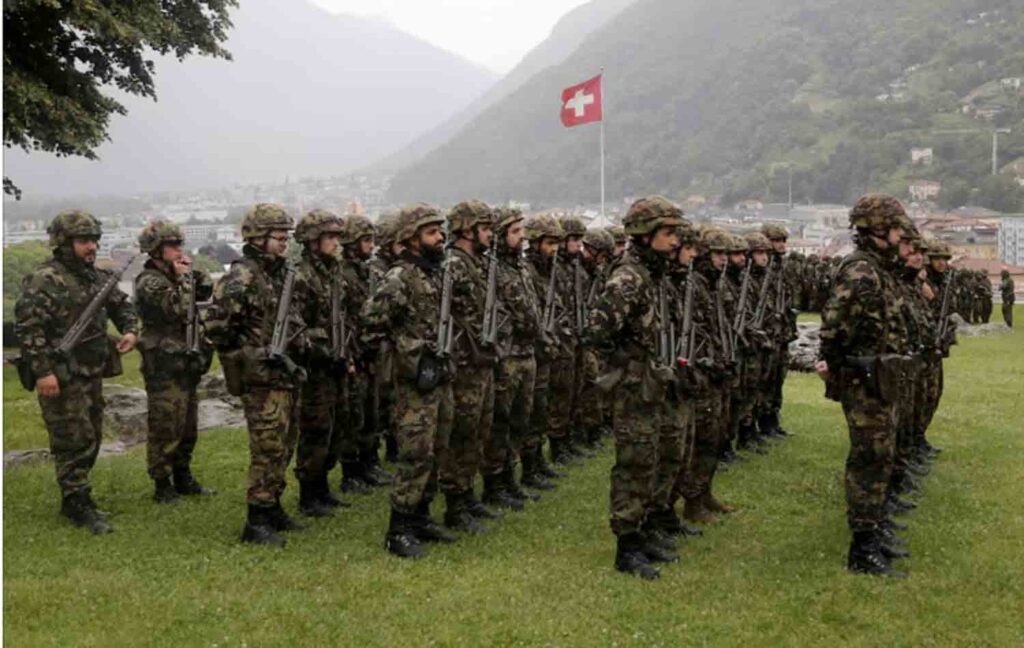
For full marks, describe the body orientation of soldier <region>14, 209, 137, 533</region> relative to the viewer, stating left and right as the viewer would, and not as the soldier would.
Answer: facing the viewer and to the right of the viewer

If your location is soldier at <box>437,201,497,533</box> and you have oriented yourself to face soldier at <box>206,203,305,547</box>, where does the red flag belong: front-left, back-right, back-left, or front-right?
back-right

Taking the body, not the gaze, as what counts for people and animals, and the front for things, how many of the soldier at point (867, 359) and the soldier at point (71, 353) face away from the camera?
0

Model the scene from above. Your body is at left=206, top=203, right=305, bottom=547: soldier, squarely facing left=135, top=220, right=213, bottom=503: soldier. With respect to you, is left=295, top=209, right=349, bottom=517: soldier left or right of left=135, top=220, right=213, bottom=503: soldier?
right

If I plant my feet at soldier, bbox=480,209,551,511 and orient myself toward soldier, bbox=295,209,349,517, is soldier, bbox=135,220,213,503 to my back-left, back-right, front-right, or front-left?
front-right

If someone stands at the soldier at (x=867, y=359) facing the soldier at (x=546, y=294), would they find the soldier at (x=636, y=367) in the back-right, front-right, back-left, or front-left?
front-left

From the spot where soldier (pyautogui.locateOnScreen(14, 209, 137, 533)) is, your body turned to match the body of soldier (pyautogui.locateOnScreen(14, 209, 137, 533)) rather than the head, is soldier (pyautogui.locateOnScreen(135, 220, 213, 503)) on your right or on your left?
on your left

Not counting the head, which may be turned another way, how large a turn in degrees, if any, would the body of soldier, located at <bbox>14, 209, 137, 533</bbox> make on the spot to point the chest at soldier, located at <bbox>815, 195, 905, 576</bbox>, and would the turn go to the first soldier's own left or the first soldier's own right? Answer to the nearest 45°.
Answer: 0° — they already face them
